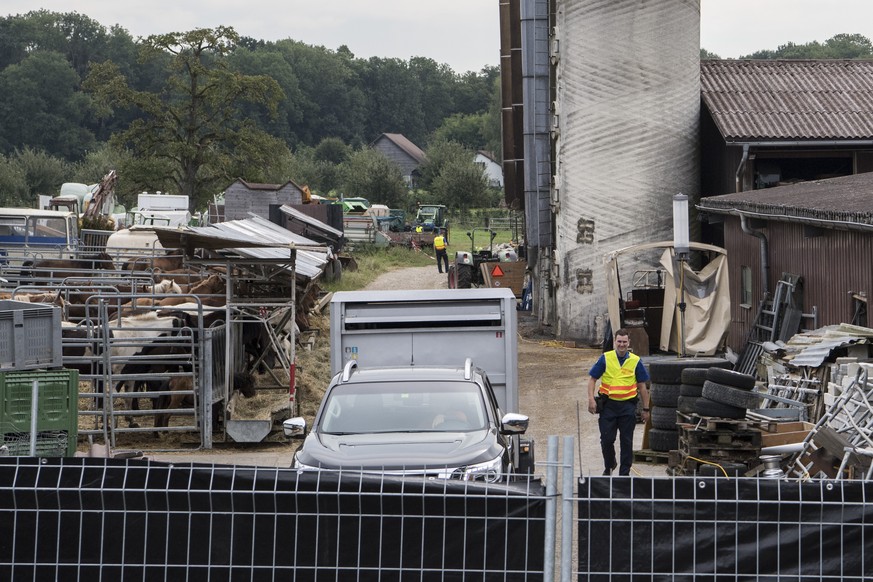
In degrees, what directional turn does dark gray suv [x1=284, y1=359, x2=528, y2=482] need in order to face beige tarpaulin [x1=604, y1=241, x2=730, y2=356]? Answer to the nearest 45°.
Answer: approximately 135° to its left

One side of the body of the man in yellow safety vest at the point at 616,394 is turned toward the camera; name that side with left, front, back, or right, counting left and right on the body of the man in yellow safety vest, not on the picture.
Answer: front

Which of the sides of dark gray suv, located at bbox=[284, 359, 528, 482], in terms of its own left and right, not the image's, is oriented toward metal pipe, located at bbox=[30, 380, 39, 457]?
right

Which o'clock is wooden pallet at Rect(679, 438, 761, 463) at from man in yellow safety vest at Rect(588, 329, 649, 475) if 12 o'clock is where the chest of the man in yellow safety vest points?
The wooden pallet is roughly at 9 o'clock from the man in yellow safety vest.

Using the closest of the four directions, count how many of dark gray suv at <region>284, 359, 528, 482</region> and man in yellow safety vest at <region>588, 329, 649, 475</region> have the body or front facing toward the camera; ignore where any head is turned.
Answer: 2

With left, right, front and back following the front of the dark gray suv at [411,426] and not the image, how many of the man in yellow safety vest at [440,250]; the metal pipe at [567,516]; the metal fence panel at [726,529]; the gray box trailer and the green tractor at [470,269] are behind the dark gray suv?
3

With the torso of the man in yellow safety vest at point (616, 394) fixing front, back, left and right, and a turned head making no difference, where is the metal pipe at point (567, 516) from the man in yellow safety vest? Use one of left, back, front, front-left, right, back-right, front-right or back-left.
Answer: front

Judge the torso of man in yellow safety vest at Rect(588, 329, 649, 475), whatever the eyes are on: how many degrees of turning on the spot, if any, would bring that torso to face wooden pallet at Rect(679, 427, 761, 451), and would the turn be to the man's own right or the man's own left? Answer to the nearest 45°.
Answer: approximately 90° to the man's own left

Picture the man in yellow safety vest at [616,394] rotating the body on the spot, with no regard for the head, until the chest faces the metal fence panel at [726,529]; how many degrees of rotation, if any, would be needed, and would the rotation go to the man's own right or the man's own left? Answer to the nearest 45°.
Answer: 0° — they already face it

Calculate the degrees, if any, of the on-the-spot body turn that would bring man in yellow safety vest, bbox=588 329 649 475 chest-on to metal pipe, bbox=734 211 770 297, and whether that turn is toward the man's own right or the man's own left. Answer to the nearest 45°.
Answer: approximately 180°

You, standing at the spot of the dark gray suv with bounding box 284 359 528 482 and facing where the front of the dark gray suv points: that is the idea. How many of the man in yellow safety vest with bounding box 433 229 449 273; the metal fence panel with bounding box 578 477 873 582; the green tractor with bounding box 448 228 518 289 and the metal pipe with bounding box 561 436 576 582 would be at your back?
2

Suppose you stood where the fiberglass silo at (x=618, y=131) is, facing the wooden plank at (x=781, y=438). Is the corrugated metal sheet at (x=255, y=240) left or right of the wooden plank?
right

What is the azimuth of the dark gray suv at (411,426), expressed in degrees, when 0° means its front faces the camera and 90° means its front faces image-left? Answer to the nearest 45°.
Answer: approximately 0°
